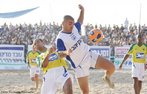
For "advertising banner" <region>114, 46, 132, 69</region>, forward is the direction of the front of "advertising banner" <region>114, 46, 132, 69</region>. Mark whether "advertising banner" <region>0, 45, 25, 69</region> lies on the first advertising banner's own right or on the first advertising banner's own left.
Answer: on the first advertising banner's own right

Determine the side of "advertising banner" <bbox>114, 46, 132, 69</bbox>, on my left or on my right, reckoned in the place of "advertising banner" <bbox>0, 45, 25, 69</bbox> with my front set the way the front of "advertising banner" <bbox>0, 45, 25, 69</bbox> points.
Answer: on my left

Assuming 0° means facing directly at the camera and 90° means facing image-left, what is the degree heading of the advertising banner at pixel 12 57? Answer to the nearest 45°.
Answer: approximately 0°

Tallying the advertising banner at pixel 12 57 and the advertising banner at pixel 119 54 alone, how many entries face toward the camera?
2

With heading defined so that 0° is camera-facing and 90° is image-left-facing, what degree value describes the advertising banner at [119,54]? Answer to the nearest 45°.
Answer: approximately 0°
